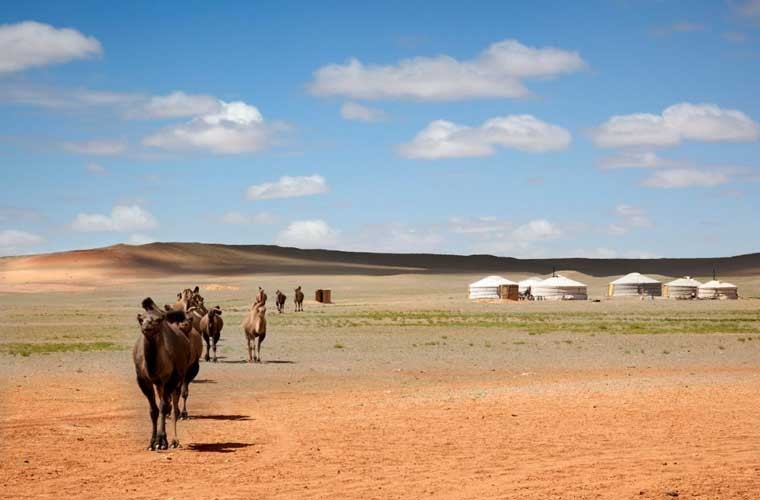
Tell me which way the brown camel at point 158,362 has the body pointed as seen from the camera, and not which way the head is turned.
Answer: toward the camera

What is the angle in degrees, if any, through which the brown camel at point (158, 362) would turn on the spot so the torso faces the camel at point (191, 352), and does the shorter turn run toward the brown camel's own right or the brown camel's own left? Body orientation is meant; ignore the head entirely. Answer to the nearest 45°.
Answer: approximately 180°
